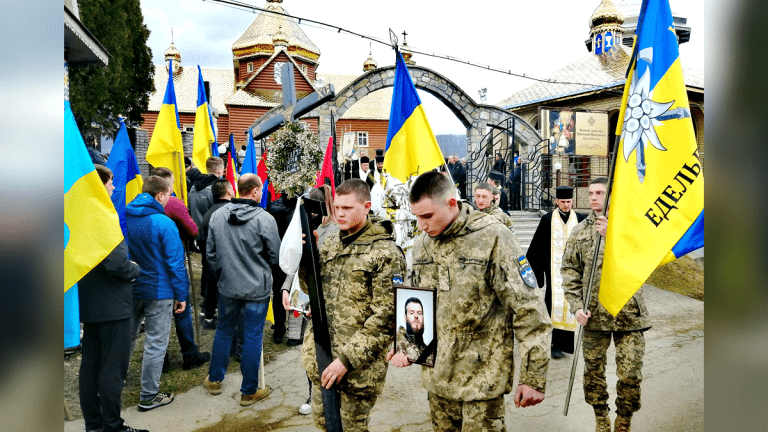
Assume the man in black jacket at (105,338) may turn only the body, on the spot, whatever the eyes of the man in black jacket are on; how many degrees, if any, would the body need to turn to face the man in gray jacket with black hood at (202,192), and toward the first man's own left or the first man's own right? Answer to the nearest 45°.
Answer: approximately 90° to the first man's own left

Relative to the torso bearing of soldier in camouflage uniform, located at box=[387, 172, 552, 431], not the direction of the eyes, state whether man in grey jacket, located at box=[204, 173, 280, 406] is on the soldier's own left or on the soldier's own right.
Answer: on the soldier's own right

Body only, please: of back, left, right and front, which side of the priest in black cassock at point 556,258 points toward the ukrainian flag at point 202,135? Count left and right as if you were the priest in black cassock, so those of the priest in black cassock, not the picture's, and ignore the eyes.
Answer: right

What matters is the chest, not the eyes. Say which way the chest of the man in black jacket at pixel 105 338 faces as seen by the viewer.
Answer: to the viewer's right

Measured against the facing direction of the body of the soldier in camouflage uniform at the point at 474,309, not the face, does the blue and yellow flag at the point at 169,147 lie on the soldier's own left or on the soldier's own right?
on the soldier's own right

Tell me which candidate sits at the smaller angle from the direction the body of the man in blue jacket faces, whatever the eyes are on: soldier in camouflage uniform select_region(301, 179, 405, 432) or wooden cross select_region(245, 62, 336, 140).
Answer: the wooden cross

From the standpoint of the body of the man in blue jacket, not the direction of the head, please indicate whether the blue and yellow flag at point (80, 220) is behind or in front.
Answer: behind

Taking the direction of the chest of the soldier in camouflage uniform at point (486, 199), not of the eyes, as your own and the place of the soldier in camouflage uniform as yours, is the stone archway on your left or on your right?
on your right

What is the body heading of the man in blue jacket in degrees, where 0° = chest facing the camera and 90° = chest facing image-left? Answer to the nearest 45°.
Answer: approximately 225°

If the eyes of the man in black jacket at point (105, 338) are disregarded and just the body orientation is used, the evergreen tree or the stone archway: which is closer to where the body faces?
the stone archway

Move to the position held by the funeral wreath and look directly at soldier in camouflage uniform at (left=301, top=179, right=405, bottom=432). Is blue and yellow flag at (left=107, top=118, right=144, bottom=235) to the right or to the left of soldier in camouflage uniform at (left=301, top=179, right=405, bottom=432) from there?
right

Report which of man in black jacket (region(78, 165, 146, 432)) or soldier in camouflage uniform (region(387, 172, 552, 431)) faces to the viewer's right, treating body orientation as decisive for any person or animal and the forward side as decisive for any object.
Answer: the man in black jacket

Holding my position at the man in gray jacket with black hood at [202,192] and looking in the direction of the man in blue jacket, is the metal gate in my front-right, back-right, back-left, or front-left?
back-left
